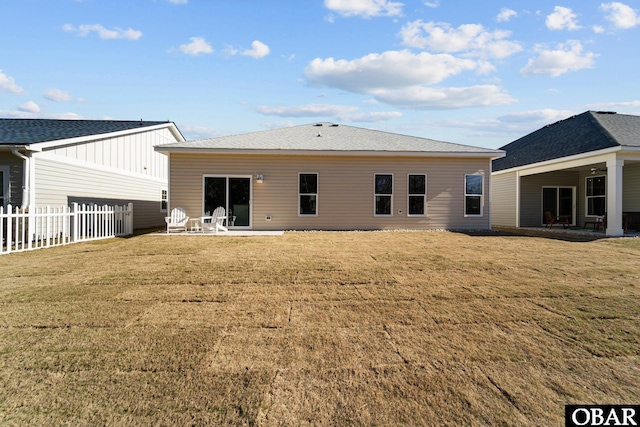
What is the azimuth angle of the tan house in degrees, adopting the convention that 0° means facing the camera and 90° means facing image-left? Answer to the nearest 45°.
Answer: approximately 180°

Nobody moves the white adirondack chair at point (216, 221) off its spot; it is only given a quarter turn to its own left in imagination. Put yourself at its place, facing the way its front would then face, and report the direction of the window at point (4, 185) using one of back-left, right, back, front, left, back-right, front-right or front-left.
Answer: back-right

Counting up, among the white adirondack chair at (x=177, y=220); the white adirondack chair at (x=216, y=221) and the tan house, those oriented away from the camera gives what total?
1

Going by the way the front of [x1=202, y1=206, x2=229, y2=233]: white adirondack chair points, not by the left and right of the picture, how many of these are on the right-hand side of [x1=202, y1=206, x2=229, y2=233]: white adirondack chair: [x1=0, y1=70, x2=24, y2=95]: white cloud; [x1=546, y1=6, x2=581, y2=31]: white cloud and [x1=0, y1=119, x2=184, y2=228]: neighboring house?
2

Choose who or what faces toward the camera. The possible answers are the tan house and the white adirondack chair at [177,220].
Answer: the white adirondack chair

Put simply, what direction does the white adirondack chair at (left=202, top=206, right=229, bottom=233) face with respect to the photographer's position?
facing the viewer and to the left of the viewer

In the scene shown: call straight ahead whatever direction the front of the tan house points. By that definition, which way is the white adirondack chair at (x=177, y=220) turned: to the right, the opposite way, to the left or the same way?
the opposite way

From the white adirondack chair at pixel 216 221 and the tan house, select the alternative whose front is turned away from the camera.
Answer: the tan house

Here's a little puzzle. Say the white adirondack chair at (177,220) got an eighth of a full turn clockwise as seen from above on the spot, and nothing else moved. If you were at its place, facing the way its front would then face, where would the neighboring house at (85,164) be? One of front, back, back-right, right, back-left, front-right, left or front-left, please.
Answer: right

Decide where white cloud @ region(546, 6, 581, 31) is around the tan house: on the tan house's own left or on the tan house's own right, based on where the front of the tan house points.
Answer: on the tan house's own right

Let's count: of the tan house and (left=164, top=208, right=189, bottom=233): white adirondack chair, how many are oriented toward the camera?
1

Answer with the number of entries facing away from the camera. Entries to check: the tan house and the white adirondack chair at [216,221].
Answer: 1

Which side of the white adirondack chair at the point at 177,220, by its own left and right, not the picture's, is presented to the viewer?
front

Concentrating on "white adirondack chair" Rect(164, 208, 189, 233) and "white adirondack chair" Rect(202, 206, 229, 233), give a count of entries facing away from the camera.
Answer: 0

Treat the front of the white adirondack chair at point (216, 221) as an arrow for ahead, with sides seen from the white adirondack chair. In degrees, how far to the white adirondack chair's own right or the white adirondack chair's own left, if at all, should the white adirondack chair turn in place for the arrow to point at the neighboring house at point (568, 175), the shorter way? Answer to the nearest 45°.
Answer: approximately 135° to the white adirondack chair's own left
